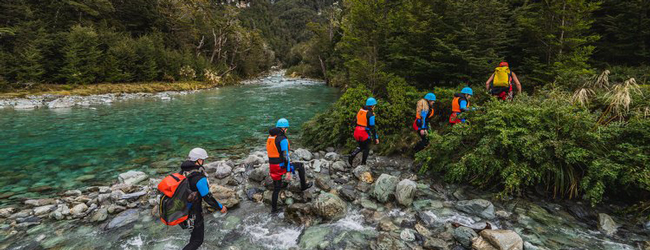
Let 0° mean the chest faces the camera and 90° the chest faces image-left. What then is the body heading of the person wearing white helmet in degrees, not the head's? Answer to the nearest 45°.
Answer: approximately 270°

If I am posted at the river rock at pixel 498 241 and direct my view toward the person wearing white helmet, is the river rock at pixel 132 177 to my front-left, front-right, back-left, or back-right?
front-right

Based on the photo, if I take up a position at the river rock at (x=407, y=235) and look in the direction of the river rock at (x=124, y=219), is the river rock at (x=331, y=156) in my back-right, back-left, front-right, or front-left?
front-right

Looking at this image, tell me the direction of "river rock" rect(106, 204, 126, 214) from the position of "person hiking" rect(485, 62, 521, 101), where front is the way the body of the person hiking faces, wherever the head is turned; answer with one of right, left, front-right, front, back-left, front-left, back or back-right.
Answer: back-left

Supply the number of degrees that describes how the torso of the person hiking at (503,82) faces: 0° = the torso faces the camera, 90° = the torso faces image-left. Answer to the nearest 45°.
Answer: approximately 180°

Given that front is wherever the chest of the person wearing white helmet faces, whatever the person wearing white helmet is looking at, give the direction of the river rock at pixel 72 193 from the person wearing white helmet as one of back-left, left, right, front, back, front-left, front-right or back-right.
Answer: back-left

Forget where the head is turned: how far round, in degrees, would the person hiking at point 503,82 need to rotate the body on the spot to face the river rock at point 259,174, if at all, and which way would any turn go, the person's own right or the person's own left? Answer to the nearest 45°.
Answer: approximately 135° to the person's own left

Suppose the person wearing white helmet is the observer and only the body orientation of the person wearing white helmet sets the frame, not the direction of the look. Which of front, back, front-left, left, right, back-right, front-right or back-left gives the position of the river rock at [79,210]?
back-left

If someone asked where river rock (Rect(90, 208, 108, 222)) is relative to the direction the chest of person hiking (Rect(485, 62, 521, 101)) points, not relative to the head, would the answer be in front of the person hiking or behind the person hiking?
behind

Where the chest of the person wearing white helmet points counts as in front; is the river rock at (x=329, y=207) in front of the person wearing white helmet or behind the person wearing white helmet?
in front

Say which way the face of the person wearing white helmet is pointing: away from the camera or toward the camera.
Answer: away from the camera
